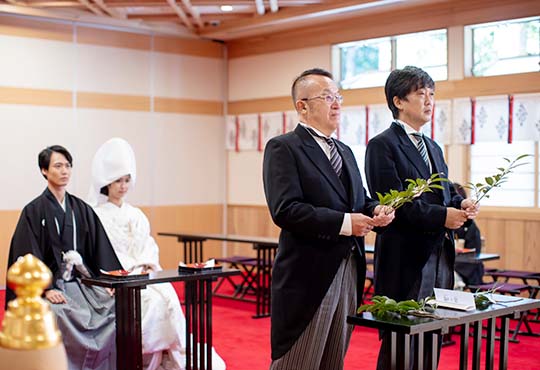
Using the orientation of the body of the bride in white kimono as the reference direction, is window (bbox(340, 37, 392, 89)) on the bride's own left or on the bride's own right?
on the bride's own left

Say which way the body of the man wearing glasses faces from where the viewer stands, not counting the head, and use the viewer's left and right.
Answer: facing the viewer and to the right of the viewer

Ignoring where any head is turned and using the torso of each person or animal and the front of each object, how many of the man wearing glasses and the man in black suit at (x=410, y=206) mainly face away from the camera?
0

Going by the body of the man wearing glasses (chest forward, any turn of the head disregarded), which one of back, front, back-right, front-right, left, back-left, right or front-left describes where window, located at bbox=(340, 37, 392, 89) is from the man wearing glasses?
back-left

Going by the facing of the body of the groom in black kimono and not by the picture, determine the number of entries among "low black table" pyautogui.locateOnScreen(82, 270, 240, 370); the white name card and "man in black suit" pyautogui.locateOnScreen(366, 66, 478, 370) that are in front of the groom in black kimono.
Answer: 3

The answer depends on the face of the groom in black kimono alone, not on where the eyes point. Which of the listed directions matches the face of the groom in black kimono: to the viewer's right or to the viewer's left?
to the viewer's right

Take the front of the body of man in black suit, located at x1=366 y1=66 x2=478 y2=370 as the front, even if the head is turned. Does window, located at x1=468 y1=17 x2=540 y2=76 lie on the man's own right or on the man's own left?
on the man's own left
